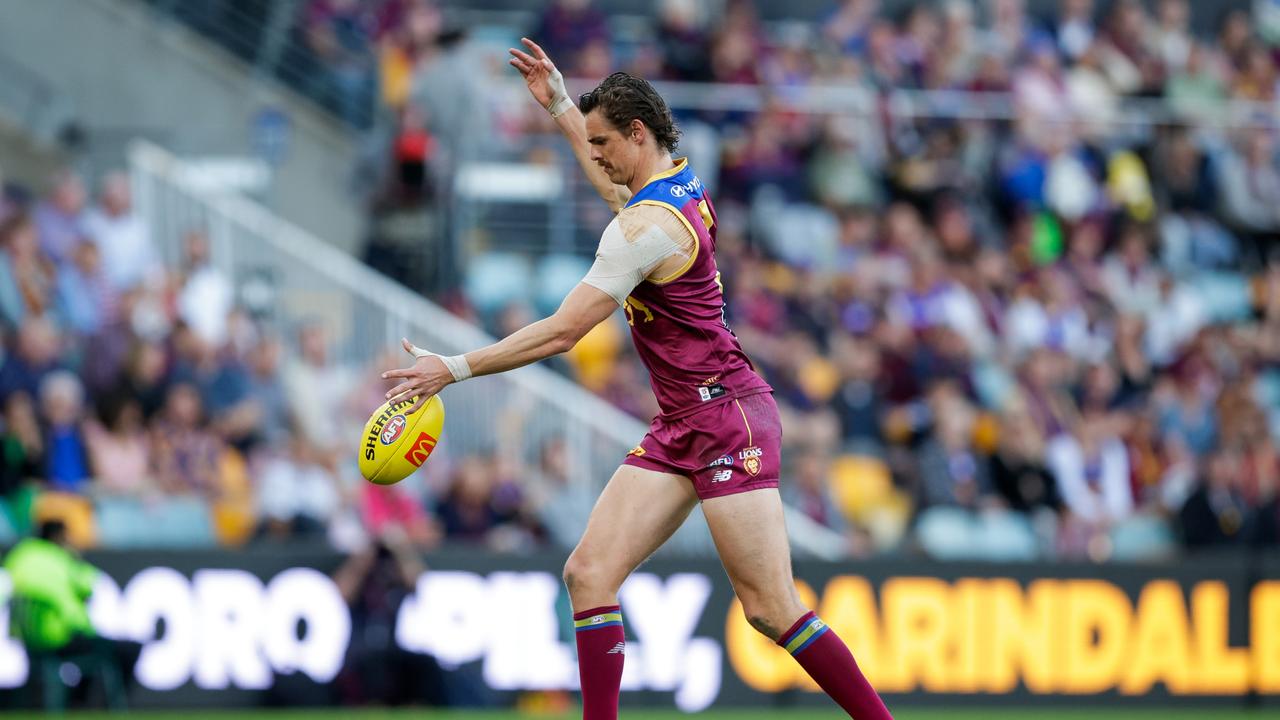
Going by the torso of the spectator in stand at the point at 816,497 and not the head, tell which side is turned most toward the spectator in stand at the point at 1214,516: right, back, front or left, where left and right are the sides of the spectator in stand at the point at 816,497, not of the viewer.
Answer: left

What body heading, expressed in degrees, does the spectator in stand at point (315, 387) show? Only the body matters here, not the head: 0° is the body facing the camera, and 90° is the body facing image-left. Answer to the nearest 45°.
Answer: approximately 0°

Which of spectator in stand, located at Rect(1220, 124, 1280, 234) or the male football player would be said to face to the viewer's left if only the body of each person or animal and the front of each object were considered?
the male football player

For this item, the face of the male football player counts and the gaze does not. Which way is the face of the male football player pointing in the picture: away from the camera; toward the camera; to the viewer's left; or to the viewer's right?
to the viewer's left

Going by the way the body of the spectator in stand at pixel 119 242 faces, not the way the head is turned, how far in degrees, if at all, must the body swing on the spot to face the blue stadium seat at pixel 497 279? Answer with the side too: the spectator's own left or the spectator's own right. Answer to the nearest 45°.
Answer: approximately 90° to the spectator's own left

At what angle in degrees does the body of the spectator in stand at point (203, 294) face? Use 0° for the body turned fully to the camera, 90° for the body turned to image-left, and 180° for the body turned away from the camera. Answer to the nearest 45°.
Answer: approximately 0°

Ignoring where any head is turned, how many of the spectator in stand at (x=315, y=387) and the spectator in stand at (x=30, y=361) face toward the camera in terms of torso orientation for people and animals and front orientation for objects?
2

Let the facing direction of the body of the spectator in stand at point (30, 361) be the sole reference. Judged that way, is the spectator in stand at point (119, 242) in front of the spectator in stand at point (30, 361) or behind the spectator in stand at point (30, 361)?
behind

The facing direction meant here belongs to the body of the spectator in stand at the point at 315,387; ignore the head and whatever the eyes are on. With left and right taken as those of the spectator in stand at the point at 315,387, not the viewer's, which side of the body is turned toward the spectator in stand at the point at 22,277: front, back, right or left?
right

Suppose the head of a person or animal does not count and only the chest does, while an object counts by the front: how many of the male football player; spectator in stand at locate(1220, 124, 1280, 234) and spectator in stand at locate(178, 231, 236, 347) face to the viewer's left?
1
